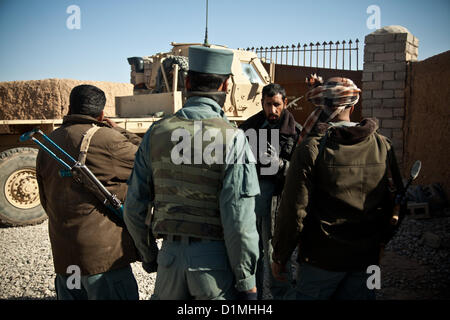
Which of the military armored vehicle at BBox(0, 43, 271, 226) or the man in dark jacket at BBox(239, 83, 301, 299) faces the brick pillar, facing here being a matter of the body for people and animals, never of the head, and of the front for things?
the military armored vehicle

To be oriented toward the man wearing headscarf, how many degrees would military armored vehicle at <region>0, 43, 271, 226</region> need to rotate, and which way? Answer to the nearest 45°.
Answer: approximately 90° to its right

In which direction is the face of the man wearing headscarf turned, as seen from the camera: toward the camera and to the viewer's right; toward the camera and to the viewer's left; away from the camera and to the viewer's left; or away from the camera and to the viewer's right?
away from the camera and to the viewer's left

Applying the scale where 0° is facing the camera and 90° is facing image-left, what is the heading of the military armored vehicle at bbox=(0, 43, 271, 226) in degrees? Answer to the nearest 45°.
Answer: approximately 270°

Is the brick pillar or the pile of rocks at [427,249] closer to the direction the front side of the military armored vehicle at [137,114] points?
the brick pillar

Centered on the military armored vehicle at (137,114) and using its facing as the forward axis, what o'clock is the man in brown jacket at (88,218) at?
The man in brown jacket is roughly at 3 o'clock from the military armored vehicle.

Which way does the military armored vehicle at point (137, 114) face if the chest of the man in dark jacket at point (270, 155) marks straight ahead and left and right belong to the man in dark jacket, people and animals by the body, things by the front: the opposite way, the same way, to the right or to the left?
to the left

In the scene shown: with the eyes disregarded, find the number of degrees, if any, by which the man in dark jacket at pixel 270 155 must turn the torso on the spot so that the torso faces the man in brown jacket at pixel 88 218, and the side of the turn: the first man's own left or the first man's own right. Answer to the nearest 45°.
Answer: approximately 45° to the first man's own right

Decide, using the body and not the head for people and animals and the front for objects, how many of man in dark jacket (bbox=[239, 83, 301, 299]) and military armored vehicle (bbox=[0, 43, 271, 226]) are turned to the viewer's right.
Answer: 1

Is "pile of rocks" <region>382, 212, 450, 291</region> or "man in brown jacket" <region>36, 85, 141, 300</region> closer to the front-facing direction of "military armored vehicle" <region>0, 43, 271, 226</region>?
the pile of rocks

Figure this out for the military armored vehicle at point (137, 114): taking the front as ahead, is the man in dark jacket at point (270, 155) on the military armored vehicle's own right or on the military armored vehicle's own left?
on the military armored vehicle's own right

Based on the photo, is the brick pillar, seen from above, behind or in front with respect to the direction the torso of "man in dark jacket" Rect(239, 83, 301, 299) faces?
behind
